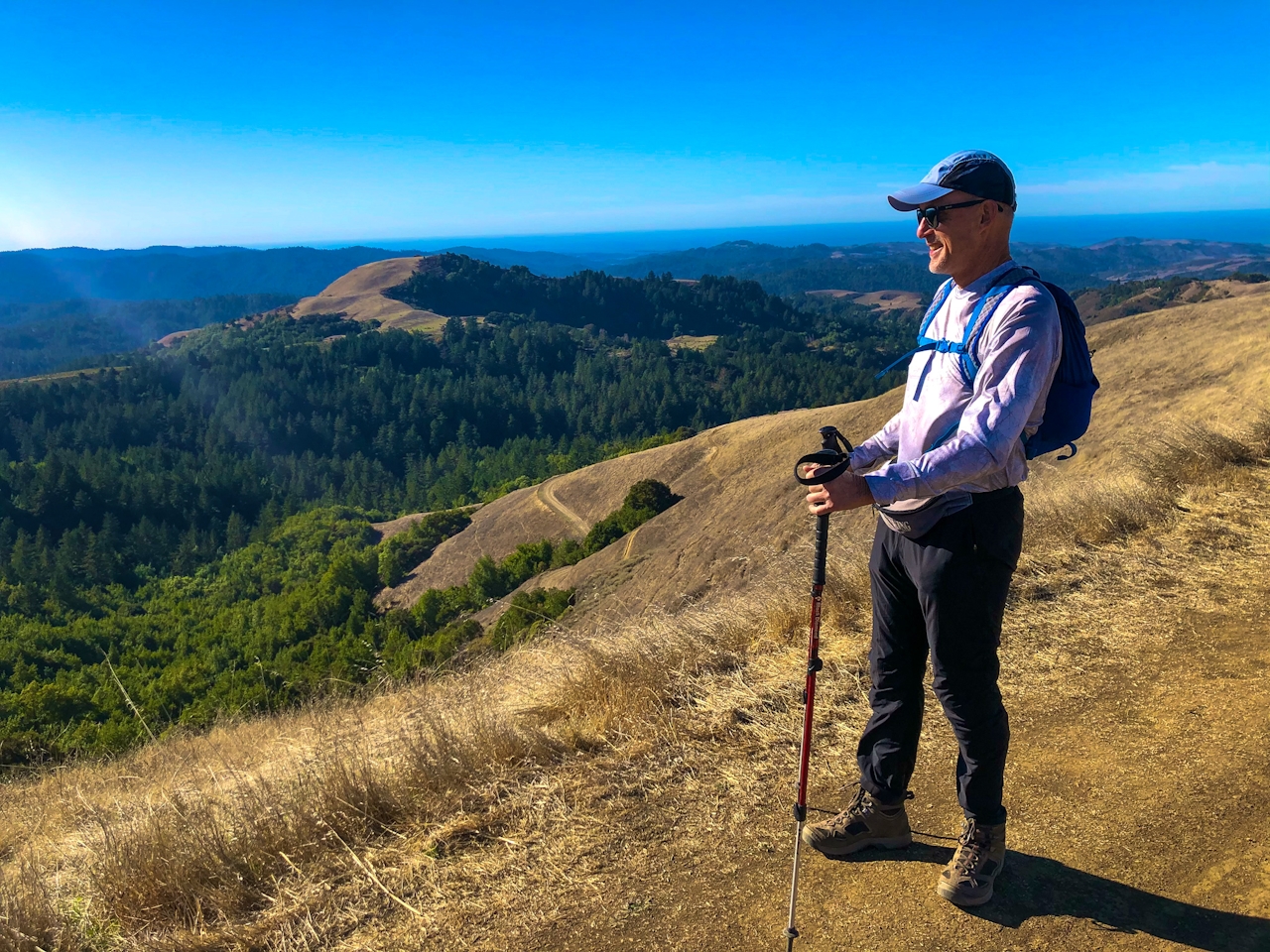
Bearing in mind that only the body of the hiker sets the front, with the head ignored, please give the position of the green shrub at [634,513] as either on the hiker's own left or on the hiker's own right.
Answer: on the hiker's own right

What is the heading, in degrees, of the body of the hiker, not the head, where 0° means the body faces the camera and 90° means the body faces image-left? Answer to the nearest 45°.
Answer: approximately 45°
